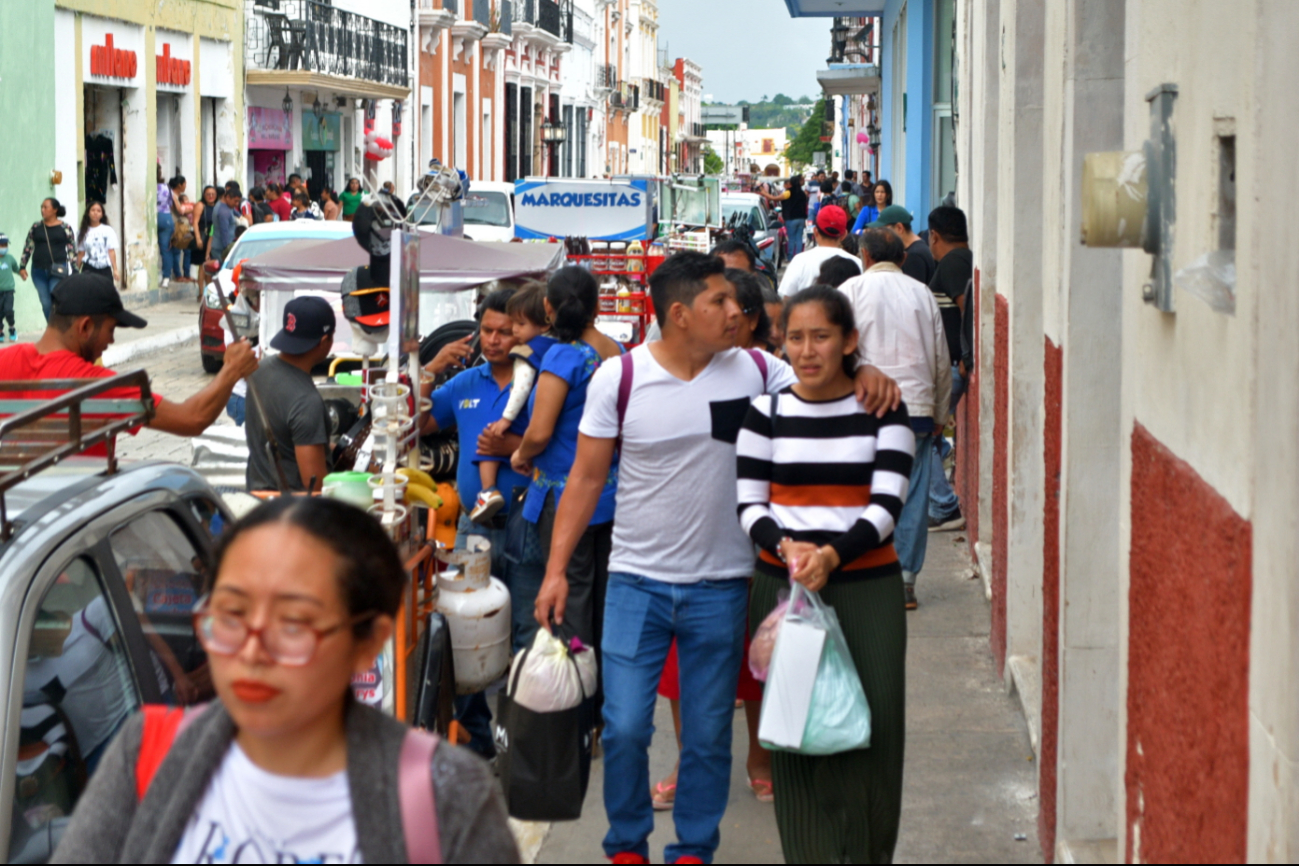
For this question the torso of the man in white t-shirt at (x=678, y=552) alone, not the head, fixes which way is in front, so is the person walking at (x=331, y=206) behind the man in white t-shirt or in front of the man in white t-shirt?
behind

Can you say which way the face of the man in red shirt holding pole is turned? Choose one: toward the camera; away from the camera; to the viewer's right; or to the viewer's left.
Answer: to the viewer's right

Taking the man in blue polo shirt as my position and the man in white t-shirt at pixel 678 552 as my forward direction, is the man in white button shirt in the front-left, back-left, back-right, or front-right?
back-left

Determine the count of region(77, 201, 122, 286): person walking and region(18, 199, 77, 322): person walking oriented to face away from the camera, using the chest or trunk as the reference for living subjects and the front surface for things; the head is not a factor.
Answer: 0

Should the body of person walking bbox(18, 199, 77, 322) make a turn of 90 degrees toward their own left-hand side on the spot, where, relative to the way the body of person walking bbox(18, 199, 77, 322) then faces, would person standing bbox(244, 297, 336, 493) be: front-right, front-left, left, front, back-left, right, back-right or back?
right

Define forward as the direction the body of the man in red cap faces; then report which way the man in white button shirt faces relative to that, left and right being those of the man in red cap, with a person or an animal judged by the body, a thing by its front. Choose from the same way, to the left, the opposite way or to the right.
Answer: the same way

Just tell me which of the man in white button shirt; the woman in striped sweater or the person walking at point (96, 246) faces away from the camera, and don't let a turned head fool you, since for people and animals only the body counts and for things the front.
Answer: the man in white button shirt

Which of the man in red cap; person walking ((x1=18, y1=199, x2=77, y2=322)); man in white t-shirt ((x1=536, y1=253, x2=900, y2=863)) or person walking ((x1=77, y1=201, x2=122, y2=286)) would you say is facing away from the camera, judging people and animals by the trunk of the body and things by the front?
the man in red cap

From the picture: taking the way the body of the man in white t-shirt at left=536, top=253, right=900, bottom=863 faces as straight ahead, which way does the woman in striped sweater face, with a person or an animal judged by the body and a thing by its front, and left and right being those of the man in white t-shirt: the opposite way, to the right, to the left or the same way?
the same way

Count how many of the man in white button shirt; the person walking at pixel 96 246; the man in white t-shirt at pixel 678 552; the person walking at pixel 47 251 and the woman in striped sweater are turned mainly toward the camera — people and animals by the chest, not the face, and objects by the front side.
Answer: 4

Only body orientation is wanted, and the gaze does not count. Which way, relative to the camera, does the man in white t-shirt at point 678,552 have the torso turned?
toward the camera

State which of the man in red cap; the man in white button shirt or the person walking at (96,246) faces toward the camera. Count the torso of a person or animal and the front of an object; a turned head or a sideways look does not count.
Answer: the person walking

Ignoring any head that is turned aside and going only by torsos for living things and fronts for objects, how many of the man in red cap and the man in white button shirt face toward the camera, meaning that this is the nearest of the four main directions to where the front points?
0

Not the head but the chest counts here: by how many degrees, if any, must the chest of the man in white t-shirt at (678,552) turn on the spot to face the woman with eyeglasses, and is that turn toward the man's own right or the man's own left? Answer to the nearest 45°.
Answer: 0° — they already face them

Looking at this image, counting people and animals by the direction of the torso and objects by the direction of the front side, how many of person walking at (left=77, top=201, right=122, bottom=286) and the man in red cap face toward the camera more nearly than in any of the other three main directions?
1

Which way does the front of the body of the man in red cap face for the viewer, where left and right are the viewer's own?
facing away from the viewer

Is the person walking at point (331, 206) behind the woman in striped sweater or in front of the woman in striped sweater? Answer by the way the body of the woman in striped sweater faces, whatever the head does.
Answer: behind
